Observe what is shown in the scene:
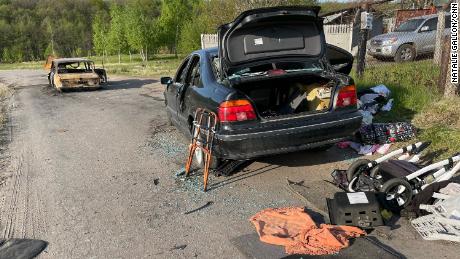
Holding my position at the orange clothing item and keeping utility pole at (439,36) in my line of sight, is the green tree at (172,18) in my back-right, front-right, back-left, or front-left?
front-left

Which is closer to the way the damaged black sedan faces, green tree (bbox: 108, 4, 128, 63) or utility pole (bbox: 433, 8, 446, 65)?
the green tree

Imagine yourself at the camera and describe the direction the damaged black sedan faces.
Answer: facing away from the viewer and to the left of the viewer

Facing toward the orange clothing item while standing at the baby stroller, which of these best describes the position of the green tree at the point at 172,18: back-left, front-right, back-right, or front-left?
back-right

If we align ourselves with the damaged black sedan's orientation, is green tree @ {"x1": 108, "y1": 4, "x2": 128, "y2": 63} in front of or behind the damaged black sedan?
in front

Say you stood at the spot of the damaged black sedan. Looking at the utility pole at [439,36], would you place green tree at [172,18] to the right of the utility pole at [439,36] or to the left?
left

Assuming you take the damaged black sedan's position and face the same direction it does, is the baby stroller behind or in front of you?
behind

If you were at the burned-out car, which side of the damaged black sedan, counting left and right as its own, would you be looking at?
front

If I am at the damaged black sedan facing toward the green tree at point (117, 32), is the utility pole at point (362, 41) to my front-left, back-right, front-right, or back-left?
front-right

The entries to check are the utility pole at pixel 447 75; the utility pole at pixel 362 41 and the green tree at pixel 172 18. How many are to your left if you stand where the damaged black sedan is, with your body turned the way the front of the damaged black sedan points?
0

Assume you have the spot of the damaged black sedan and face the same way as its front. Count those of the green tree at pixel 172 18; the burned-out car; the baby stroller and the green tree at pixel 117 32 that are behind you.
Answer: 1

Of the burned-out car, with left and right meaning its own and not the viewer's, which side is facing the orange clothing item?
back

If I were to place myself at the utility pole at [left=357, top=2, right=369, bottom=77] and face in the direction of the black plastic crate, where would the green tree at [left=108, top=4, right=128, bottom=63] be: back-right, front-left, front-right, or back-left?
back-right

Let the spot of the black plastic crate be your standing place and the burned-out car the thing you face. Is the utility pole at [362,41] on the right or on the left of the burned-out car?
right

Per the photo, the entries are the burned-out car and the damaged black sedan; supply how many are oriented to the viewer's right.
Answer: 0
